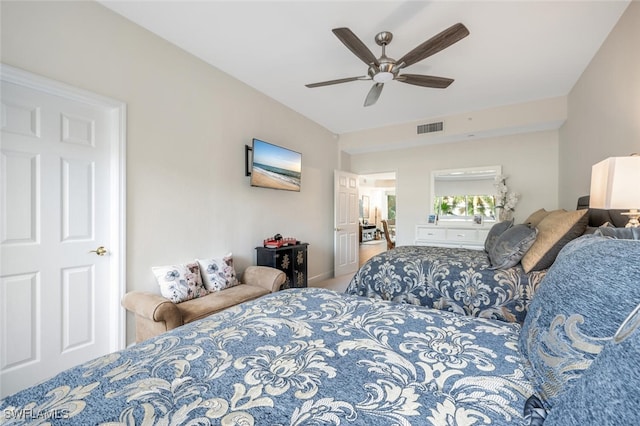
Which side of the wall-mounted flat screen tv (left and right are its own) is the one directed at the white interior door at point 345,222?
left

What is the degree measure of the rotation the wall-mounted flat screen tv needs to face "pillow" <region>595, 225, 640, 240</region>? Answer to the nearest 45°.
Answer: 0° — it already faces it

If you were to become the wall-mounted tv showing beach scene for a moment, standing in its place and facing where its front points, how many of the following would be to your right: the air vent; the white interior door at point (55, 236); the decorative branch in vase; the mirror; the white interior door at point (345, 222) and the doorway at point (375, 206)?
1

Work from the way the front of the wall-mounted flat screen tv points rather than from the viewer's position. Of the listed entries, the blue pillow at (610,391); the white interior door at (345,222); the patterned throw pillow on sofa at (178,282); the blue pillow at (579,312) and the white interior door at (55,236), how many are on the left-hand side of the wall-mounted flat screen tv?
1

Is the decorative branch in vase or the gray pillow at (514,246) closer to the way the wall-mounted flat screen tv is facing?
the gray pillow

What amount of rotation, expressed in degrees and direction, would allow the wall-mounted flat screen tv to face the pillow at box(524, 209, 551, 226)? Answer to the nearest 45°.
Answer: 0° — it already faces it

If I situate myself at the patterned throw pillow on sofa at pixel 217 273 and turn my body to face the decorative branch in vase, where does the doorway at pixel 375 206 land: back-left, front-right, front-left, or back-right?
front-left

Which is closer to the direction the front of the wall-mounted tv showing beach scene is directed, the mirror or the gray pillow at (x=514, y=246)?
the gray pillow

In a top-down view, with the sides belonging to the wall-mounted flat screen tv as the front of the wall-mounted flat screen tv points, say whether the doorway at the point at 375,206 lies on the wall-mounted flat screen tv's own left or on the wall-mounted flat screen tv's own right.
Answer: on the wall-mounted flat screen tv's own left

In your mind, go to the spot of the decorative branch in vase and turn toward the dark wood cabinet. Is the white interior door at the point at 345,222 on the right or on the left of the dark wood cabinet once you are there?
right

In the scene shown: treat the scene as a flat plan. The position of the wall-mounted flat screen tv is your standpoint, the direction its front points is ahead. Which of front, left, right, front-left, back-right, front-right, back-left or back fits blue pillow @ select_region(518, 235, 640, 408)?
front-right

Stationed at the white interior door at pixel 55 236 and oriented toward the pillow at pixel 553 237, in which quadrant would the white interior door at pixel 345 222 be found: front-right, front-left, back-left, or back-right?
front-left

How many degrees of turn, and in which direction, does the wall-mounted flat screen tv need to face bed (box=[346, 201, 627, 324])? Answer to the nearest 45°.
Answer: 0° — it already faces it

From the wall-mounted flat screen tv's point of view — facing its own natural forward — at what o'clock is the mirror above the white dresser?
The mirror above the white dresser is roughly at 10 o'clock from the wall-mounted flat screen tv.

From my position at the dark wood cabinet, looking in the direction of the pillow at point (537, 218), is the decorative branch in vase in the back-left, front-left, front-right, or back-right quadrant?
front-left

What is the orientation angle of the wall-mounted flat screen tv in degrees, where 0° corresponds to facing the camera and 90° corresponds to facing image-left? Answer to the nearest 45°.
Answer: approximately 315°

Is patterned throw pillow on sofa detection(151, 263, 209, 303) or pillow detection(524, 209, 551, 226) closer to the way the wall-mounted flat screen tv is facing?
the pillow

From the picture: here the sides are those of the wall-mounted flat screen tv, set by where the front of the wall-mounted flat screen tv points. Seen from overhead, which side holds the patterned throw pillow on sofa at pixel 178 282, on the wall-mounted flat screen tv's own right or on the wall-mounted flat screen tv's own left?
on the wall-mounted flat screen tv's own right
